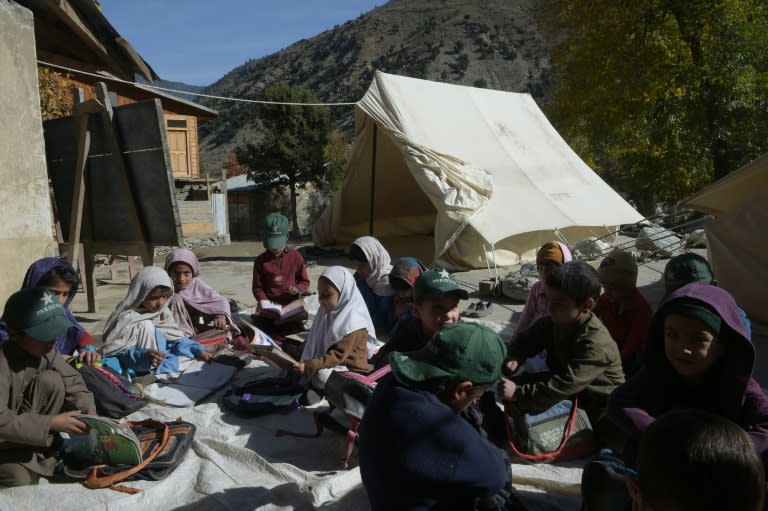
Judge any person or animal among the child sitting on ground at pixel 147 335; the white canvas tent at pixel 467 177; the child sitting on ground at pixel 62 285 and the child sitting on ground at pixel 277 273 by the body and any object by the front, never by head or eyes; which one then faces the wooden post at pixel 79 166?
the white canvas tent

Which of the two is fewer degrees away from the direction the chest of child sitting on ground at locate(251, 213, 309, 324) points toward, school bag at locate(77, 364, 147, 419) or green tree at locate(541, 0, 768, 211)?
the school bag

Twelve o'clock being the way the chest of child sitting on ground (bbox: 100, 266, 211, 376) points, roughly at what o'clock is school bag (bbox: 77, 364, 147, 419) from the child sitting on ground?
The school bag is roughly at 2 o'clock from the child sitting on ground.

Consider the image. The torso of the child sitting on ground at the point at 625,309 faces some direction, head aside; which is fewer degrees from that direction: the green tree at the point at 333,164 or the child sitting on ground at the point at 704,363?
the child sitting on ground

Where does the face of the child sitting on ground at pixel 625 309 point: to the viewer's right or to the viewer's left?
to the viewer's left

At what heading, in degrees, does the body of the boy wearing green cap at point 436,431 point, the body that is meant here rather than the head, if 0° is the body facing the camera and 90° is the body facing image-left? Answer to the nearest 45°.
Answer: approximately 225°
